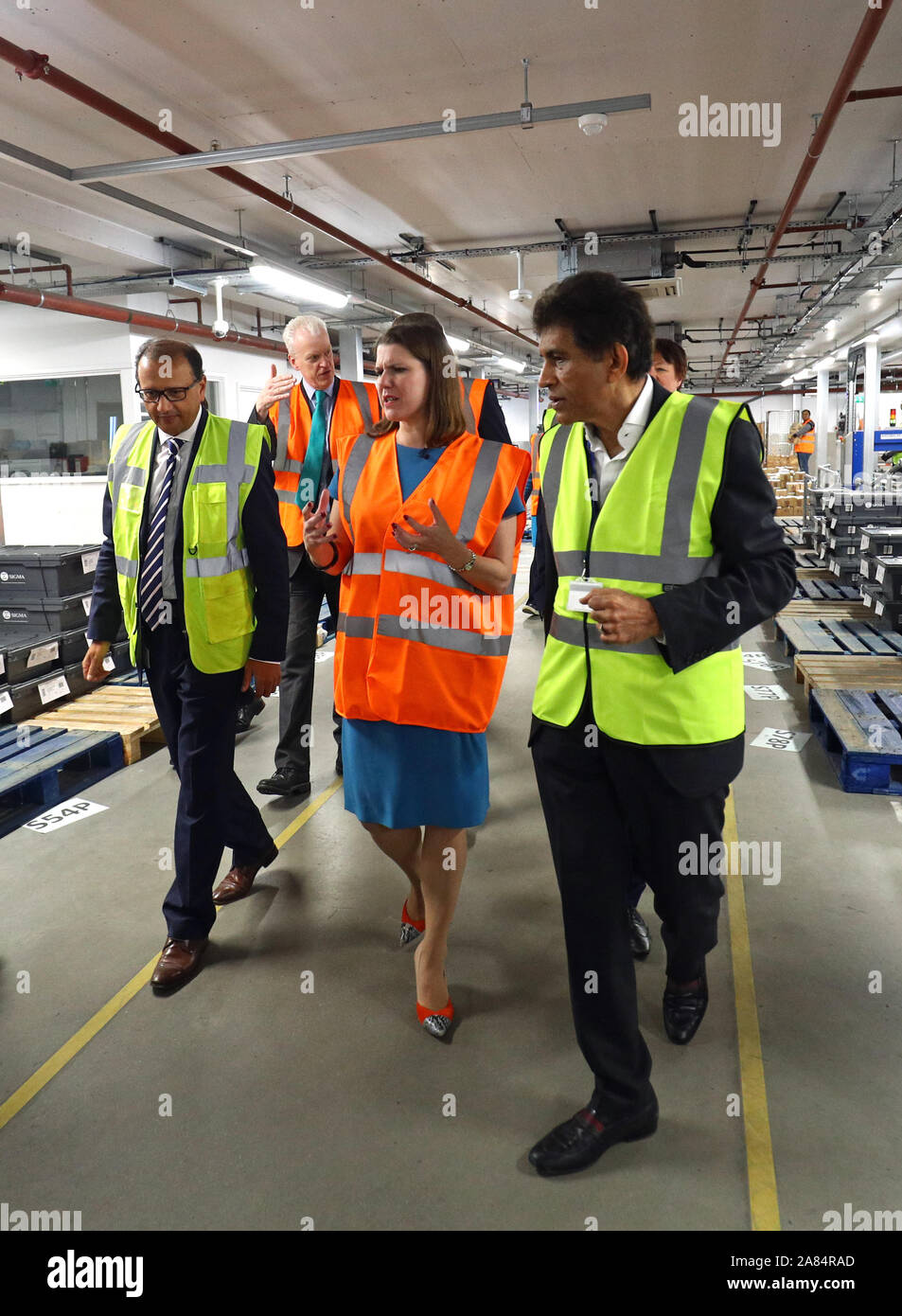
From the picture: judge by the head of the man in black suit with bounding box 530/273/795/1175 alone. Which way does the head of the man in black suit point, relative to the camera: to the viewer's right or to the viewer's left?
to the viewer's left

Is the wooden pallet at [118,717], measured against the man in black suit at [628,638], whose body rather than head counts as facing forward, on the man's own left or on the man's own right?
on the man's own right

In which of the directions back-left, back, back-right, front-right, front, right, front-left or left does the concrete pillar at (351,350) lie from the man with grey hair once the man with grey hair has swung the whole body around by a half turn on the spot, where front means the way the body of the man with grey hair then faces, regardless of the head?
front

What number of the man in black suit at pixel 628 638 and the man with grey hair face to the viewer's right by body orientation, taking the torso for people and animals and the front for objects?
0

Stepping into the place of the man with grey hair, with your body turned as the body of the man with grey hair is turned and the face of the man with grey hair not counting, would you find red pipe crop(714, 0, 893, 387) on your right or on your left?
on your left

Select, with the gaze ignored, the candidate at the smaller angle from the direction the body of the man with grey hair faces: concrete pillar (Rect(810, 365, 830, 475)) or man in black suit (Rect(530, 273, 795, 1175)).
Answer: the man in black suit

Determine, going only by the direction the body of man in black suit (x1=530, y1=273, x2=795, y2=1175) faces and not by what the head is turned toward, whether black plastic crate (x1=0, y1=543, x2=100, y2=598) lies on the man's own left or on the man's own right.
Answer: on the man's own right

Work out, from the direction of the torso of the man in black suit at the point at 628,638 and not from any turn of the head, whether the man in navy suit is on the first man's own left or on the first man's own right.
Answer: on the first man's own right

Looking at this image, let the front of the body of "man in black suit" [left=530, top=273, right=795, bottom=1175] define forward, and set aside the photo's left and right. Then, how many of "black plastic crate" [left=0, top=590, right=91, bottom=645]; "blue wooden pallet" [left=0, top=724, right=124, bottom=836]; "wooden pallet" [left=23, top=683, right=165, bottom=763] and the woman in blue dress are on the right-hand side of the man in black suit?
4

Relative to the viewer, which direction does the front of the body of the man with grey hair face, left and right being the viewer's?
facing the viewer

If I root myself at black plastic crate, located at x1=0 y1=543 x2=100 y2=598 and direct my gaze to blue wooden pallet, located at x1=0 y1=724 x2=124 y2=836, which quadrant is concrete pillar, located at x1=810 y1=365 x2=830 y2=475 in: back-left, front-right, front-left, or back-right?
back-left

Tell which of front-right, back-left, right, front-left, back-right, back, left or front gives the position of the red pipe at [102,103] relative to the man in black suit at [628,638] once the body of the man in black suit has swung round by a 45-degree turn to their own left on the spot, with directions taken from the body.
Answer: back-right

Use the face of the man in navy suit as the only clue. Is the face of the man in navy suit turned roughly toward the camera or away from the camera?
toward the camera

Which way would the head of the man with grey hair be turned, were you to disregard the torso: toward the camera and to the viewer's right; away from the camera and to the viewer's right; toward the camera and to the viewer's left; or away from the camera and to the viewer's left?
toward the camera and to the viewer's right

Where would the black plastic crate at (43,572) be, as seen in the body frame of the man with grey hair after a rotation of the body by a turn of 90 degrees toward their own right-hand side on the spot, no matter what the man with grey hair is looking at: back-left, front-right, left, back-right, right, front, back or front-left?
front-right

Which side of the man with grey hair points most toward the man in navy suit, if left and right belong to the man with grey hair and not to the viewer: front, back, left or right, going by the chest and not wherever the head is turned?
front
